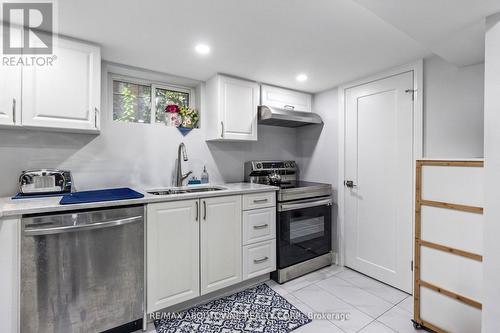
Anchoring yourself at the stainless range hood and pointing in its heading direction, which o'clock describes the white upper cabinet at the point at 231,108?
The white upper cabinet is roughly at 4 o'clock from the stainless range hood.

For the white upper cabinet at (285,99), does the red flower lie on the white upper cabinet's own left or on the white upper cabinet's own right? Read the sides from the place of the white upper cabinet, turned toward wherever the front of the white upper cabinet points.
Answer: on the white upper cabinet's own right

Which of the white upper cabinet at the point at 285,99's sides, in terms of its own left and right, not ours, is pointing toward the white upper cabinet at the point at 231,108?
right

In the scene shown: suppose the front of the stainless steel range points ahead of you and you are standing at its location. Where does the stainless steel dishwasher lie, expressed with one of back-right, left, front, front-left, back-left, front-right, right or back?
right

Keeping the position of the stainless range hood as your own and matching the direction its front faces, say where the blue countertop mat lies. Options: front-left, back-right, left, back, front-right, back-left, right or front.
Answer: right

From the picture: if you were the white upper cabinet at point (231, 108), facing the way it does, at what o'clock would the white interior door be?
The white interior door is roughly at 11 o'clock from the white upper cabinet.

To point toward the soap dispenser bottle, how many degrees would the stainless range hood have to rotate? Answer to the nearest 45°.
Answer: approximately 135° to its right

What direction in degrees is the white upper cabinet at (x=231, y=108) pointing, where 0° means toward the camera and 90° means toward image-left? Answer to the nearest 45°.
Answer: approximately 315°
